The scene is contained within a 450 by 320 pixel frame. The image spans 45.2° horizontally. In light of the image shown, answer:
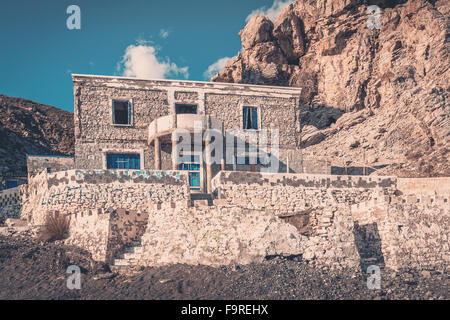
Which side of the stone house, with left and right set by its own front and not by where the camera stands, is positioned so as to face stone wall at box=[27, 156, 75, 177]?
right

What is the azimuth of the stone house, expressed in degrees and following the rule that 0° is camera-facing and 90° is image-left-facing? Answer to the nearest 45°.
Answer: approximately 0°

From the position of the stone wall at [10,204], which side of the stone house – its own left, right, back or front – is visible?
right

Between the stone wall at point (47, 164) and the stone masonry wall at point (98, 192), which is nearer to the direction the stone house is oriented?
the stone masonry wall

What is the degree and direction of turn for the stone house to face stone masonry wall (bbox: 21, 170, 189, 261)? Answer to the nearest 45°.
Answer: approximately 45° to its right
